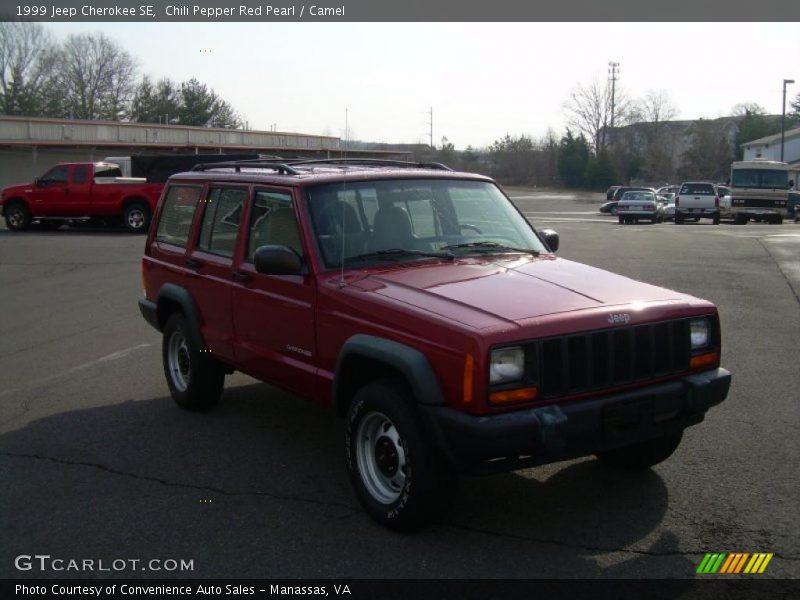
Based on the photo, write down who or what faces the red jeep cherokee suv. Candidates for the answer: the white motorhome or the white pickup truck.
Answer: the white motorhome

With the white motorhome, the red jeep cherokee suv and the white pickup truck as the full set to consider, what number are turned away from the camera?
1

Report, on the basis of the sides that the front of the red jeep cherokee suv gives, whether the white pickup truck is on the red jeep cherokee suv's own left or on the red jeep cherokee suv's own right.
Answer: on the red jeep cherokee suv's own left

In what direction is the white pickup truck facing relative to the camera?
away from the camera

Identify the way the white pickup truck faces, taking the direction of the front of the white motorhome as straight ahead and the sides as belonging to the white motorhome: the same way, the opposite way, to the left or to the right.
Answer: the opposite way

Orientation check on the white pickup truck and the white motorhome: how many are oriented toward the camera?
1

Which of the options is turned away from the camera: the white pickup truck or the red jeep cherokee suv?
the white pickup truck

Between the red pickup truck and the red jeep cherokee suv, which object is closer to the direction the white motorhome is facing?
the red jeep cherokee suv

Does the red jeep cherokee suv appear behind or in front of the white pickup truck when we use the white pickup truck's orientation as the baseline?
behind

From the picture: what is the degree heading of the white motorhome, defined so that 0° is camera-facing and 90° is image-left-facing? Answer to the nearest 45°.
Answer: approximately 0°

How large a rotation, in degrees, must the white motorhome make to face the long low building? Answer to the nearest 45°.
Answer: approximately 90° to its right

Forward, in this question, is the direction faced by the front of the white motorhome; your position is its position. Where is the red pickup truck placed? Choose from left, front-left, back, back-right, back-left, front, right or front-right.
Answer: front-right

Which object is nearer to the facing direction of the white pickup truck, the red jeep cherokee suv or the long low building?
the long low building
